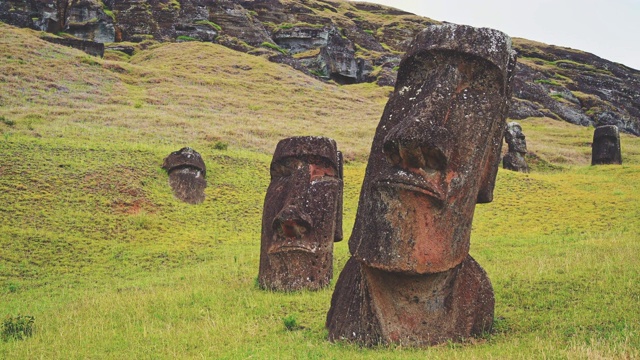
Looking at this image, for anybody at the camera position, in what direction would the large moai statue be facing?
facing the viewer and to the left of the viewer

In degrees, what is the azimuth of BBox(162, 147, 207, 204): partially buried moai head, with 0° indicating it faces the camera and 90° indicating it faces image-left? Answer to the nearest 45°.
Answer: approximately 45°

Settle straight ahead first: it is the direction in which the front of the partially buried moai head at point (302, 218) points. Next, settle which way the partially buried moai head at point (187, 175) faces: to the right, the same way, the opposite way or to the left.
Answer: the same way

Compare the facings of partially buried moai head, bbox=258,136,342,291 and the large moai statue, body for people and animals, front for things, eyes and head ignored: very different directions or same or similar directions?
same or similar directions

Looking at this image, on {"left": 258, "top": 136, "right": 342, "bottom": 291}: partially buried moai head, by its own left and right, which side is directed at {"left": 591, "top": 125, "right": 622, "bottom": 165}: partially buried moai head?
back

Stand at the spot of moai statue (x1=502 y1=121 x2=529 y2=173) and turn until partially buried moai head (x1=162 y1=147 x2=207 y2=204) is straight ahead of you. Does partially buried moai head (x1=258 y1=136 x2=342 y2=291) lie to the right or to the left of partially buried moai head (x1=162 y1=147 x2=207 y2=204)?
left

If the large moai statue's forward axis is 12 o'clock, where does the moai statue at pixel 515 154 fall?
The moai statue is roughly at 5 o'clock from the large moai statue.

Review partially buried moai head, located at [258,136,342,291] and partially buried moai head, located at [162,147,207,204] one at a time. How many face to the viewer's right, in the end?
0

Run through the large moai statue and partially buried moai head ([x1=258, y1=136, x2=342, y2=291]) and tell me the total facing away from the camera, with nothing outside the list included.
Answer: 0

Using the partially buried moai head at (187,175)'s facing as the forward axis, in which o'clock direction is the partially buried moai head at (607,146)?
the partially buried moai head at (607,146) is roughly at 7 o'clock from the partially buried moai head at (187,175).

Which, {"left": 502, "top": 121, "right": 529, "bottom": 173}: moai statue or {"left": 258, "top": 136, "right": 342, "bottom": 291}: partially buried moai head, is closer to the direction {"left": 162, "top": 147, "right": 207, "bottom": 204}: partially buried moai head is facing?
the partially buried moai head

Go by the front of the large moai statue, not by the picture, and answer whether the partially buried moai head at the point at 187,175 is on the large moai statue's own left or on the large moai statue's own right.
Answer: on the large moai statue's own right

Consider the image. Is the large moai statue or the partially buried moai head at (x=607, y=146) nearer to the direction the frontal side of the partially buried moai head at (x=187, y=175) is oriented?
the large moai statue

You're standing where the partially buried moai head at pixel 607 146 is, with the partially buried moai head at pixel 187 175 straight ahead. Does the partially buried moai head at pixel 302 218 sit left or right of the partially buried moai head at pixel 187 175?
left

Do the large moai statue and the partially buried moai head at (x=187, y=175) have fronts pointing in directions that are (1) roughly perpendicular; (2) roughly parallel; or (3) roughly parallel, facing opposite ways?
roughly parallel

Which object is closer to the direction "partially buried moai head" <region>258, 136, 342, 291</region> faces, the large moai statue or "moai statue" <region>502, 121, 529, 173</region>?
the large moai statue

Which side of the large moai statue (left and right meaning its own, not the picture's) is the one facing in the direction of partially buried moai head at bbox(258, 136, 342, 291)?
right
